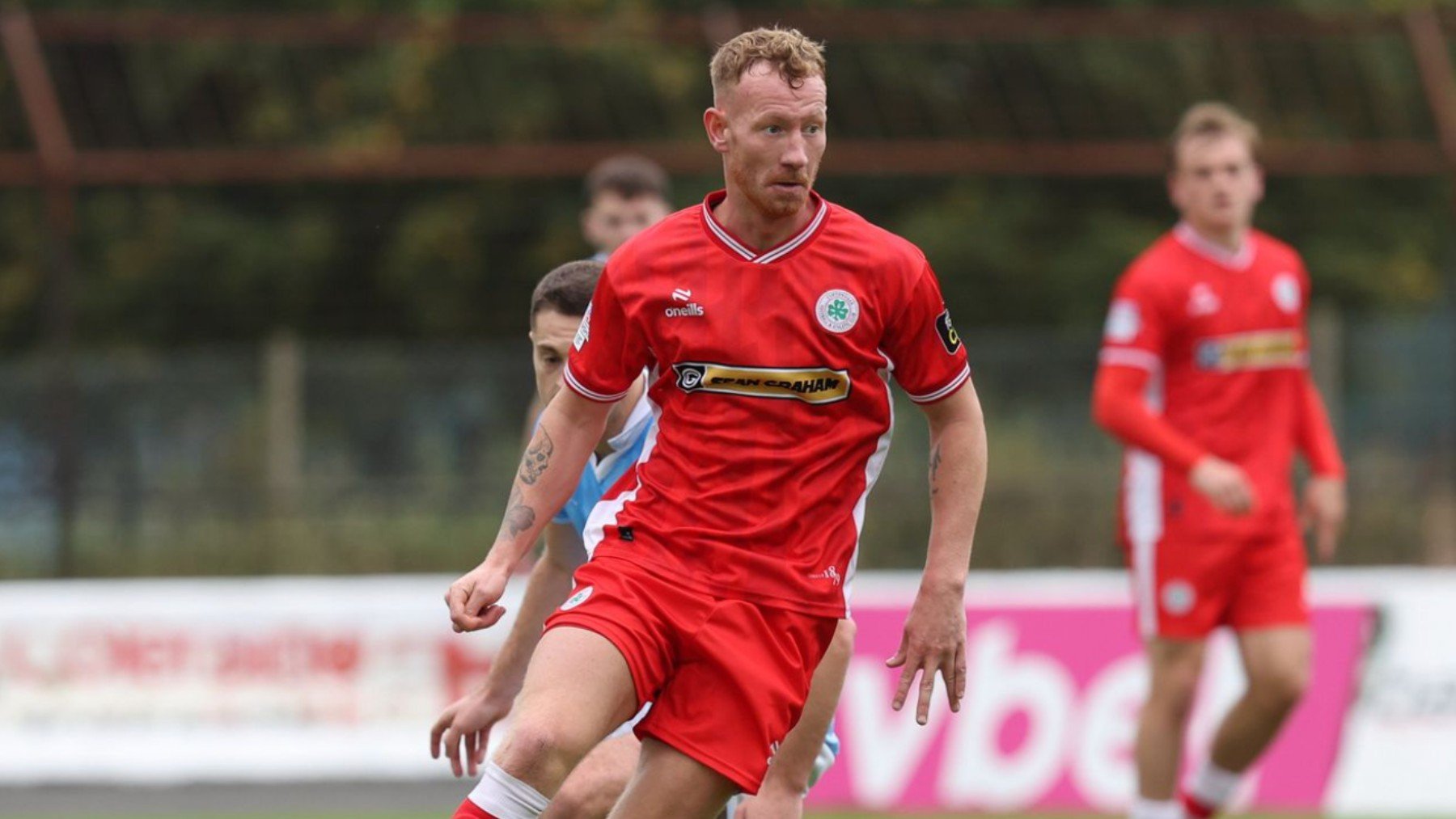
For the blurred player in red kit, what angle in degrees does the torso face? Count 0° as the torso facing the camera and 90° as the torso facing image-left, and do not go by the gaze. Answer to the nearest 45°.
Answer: approximately 315°

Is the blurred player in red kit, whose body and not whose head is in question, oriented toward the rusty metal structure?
no

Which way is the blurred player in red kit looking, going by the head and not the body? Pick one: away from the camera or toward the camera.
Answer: toward the camera

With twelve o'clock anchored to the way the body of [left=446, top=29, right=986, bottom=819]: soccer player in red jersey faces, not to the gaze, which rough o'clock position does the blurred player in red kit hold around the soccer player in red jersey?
The blurred player in red kit is roughly at 7 o'clock from the soccer player in red jersey.

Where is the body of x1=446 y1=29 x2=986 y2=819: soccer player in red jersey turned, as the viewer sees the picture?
toward the camera

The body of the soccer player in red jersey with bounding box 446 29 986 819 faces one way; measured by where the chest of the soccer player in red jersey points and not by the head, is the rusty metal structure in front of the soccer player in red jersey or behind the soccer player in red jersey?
behind

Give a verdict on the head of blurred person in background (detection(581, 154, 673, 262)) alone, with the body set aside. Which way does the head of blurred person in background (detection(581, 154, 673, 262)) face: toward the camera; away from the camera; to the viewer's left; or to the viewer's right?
toward the camera

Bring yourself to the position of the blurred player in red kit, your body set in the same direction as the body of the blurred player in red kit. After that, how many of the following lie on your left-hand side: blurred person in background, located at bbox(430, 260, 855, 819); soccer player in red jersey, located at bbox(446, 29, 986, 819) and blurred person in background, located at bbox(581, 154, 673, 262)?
0
